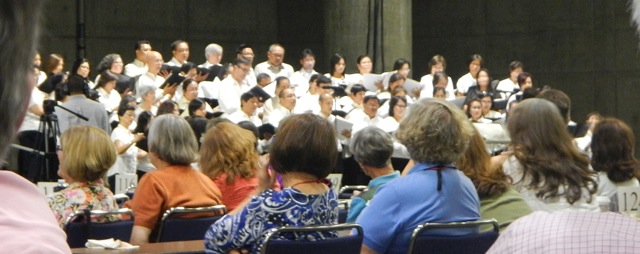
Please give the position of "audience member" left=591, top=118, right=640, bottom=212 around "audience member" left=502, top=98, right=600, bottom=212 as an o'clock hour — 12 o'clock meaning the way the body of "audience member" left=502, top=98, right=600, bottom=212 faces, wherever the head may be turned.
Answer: "audience member" left=591, top=118, right=640, bottom=212 is roughly at 2 o'clock from "audience member" left=502, top=98, right=600, bottom=212.

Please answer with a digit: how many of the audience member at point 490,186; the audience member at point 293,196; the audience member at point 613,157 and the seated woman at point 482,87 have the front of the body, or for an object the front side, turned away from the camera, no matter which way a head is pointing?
3

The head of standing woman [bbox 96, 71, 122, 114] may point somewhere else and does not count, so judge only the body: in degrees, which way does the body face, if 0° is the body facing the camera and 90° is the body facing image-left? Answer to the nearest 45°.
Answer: approximately 315°

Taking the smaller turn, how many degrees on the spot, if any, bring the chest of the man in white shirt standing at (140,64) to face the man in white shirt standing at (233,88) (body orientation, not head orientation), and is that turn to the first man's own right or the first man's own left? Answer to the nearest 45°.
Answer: approximately 45° to the first man's own left

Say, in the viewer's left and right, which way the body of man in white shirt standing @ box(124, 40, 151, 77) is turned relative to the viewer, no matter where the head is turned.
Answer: facing the viewer and to the right of the viewer

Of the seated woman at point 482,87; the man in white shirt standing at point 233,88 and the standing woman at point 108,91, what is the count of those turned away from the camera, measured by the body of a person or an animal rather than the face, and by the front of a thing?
0

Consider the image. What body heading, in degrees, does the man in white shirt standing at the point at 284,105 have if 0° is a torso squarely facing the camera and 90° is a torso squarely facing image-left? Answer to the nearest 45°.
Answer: approximately 315°

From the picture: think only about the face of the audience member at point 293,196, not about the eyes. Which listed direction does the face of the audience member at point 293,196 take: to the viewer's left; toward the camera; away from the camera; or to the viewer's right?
away from the camera

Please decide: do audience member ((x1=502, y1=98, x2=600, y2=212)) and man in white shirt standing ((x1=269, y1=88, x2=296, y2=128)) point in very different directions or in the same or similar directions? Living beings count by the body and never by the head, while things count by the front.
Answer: very different directions

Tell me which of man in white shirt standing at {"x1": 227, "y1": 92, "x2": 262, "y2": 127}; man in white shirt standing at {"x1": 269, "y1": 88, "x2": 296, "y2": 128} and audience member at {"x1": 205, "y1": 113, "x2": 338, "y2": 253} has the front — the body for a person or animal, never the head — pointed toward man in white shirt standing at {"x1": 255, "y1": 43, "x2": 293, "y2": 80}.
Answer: the audience member

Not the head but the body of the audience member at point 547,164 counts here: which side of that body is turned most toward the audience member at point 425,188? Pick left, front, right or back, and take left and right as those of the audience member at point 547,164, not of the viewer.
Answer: left

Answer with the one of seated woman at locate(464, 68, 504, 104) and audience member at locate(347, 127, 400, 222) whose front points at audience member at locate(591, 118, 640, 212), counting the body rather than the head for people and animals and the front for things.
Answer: the seated woman

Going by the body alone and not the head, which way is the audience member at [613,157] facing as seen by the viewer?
away from the camera

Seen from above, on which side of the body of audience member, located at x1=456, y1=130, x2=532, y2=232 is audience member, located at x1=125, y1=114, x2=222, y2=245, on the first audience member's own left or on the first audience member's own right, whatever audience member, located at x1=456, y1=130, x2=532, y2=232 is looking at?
on the first audience member's own left

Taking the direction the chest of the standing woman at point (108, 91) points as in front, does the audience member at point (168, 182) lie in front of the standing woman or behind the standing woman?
in front

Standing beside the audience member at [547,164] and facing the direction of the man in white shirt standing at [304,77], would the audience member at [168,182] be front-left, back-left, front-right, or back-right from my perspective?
front-left

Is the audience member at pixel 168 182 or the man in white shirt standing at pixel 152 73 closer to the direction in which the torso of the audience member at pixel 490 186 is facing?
the man in white shirt standing
